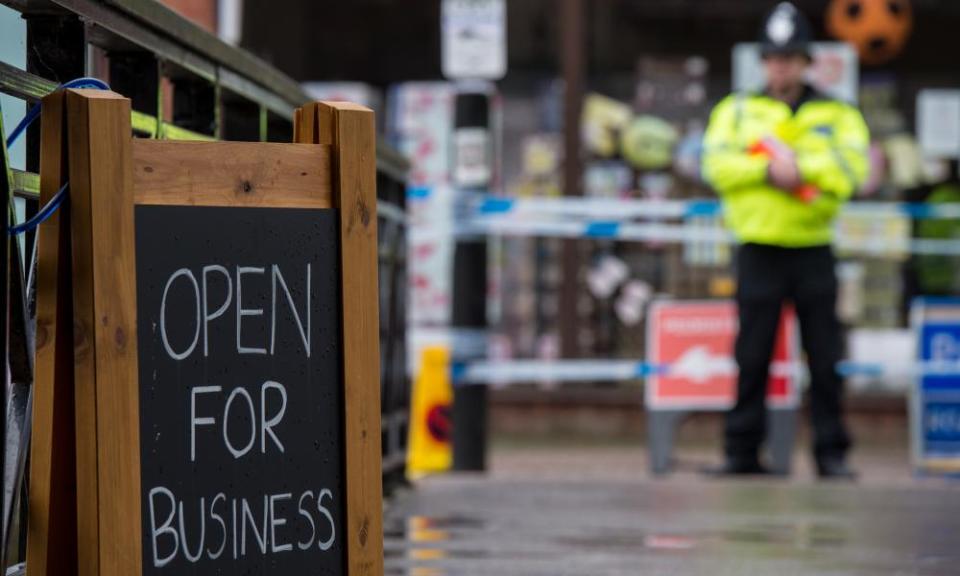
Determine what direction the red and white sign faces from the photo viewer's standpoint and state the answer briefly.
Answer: facing the viewer

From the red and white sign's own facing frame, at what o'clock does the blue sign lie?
The blue sign is roughly at 9 o'clock from the red and white sign.

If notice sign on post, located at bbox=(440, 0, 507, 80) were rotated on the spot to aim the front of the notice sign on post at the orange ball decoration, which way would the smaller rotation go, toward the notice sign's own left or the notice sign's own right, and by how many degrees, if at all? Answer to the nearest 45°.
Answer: approximately 90° to the notice sign's own left

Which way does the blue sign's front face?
toward the camera

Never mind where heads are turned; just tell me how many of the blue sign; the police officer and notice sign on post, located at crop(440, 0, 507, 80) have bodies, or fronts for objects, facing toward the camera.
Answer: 3

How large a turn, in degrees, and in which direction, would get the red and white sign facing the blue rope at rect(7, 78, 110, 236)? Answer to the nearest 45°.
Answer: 0° — it already faces it

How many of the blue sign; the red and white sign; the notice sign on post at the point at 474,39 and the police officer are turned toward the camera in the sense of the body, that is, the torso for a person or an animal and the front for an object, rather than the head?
4

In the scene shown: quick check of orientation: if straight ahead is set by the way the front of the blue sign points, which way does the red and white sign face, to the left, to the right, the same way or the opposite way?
the same way

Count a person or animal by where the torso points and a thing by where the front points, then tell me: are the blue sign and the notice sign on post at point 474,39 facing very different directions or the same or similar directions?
same or similar directions

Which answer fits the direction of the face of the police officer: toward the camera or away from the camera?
toward the camera

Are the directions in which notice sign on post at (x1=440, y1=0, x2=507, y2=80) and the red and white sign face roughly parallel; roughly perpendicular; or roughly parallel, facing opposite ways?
roughly parallel

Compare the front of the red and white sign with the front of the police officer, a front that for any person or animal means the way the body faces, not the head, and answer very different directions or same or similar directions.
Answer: same or similar directions

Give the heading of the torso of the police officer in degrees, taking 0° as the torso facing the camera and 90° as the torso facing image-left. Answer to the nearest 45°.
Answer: approximately 0°
